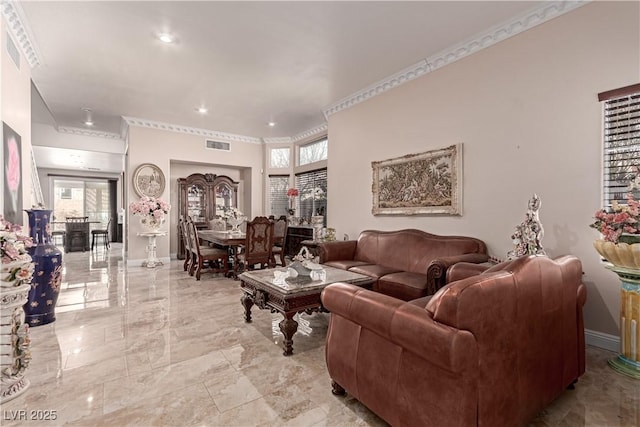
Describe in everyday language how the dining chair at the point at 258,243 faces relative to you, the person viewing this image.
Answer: facing away from the viewer and to the left of the viewer

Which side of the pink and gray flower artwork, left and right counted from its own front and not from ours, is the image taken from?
right

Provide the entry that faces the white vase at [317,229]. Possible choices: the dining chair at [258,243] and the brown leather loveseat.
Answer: the brown leather loveseat

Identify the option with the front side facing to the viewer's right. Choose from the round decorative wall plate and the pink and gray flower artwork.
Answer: the pink and gray flower artwork

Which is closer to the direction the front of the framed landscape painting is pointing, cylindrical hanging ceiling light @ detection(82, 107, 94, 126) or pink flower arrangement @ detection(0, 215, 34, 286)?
the pink flower arrangement
